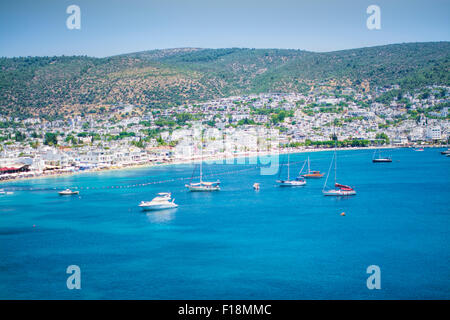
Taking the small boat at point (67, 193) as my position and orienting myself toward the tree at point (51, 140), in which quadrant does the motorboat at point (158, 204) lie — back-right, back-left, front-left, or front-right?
back-right

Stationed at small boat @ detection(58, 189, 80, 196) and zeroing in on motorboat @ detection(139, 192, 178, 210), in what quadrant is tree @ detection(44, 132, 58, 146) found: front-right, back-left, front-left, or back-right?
back-left

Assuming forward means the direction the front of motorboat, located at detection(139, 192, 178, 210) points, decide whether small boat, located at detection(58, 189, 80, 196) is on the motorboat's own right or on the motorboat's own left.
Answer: on the motorboat's own right

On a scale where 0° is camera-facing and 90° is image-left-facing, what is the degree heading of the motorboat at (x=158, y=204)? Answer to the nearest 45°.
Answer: approximately 90°

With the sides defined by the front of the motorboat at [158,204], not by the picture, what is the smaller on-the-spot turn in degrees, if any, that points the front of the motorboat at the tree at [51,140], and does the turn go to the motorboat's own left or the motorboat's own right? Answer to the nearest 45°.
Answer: approximately 90° to the motorboat's own right
